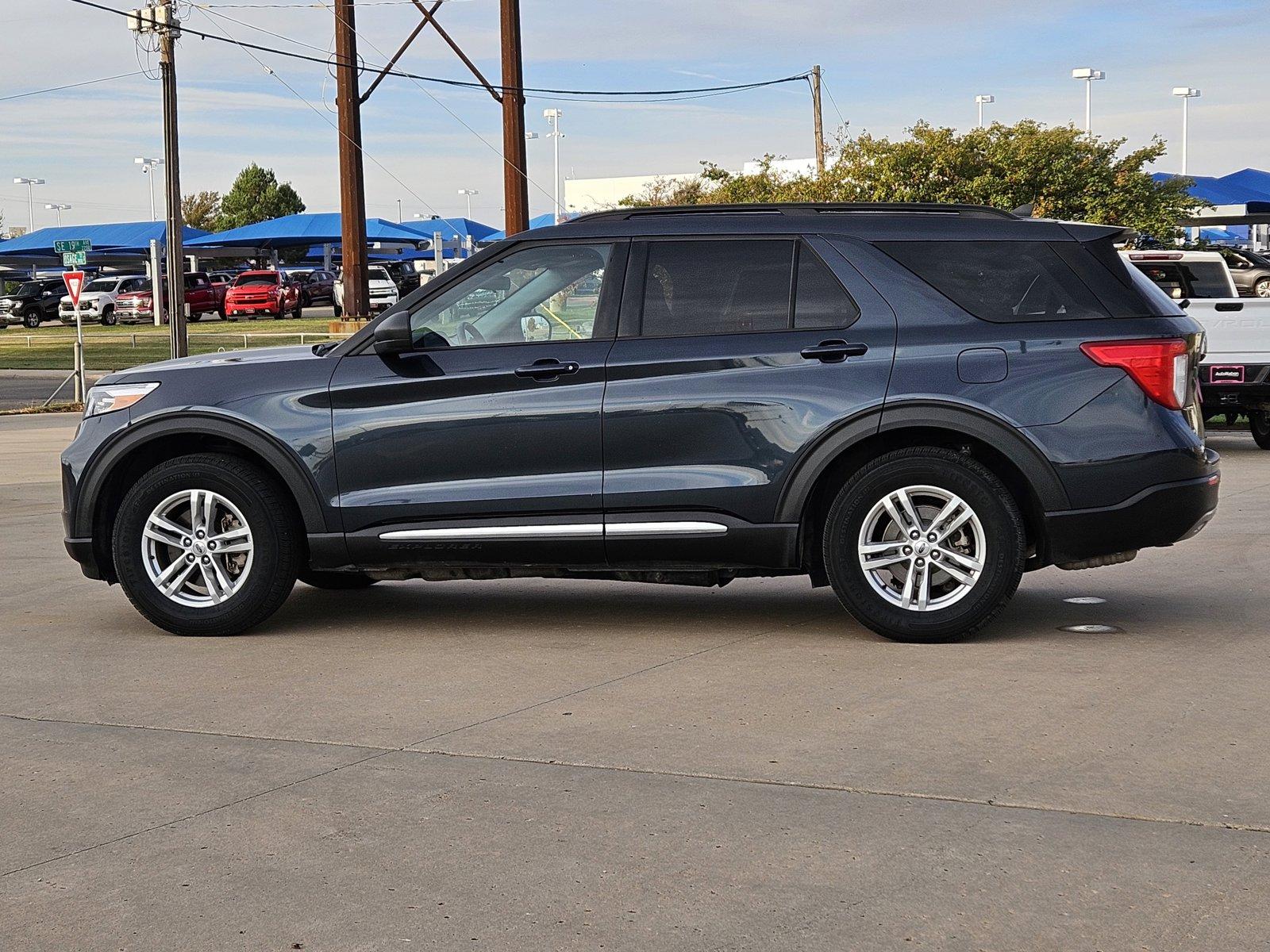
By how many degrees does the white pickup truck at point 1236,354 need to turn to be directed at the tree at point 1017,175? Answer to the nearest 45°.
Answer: approximately 45° to its right

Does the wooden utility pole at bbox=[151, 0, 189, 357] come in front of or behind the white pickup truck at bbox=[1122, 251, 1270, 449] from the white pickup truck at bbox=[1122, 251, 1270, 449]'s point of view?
in front

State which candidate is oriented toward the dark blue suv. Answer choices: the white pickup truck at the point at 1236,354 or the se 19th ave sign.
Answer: the se 19th ave sign

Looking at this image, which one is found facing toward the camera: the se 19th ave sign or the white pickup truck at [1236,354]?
the se 19th ave sign

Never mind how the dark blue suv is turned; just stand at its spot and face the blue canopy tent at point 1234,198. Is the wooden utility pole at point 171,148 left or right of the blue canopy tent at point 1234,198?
left

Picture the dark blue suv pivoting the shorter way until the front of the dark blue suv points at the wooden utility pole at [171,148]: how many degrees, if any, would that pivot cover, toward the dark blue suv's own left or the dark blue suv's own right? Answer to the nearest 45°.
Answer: approximately 90° to the dark blue suv's own right

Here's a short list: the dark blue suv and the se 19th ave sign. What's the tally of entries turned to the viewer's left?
1

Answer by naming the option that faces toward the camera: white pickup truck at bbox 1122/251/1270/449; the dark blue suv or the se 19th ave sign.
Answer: the se 19th ave sign

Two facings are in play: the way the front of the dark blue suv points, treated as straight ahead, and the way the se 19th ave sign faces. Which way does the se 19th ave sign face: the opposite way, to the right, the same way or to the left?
to the left

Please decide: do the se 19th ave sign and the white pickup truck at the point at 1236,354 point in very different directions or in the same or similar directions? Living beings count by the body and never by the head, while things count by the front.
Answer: very different directions

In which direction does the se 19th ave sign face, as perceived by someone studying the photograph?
facing the viewer

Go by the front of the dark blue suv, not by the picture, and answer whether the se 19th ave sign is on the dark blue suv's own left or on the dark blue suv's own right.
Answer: on the dark blue suv's own right

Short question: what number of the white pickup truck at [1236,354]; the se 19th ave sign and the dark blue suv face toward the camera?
1

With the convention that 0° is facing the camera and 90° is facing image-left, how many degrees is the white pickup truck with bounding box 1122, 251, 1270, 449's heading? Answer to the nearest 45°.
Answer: approximately 135°

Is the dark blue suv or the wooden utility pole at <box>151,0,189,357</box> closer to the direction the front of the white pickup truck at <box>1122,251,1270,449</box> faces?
the wooden utility pole

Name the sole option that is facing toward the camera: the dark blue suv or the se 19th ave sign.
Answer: the se 19th ave sign

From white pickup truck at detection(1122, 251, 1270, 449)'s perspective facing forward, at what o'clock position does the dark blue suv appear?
The dark blue suv is roughly at 8 o'clock from the white pickup truck.

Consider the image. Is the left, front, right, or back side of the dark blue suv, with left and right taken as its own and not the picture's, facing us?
left
